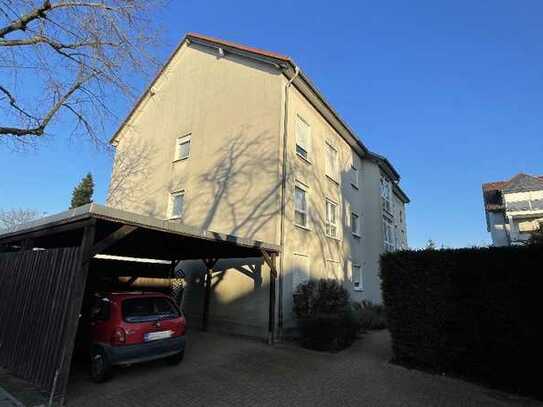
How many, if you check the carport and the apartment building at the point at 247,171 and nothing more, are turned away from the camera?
0

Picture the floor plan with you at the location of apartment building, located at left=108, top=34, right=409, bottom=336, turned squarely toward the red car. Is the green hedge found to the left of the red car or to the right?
left

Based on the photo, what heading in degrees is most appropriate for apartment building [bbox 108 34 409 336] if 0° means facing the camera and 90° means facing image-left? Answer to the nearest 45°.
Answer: approximately 315°

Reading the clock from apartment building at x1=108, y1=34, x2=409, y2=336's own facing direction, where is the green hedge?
The green hedge is roughly at 12 o'clock from the apartment building.

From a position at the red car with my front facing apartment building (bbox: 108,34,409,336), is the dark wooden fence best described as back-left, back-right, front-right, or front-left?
back-left

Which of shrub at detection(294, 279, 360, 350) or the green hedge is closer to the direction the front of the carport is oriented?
the green hedge

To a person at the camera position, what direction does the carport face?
facing the viewer and to the right of the viewer

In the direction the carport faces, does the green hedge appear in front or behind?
in front

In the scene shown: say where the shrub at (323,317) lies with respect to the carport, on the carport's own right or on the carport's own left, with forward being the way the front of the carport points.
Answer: on the carport's own left

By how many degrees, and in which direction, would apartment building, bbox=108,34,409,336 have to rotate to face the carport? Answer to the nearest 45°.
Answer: approximately 90° to its right

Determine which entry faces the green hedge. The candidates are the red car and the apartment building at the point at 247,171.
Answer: the apartment building
